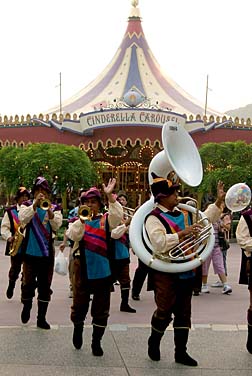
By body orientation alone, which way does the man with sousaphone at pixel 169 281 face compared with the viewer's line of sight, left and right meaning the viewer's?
facing the viewer and to the right of the viewer

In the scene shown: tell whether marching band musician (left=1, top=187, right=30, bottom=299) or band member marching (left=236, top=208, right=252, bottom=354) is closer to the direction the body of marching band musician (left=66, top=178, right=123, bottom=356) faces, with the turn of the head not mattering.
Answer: the band member marching

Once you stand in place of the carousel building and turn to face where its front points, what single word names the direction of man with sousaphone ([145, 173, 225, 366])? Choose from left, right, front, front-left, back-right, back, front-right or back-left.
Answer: front

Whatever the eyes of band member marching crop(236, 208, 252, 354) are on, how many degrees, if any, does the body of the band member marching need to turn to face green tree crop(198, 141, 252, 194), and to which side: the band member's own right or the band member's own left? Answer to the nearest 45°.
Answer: approximately 135° to the band member's own left

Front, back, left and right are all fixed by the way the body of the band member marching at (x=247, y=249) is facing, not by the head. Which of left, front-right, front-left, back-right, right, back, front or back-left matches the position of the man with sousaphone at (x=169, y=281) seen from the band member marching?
right

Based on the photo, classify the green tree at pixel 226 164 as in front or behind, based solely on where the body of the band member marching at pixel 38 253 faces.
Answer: behind

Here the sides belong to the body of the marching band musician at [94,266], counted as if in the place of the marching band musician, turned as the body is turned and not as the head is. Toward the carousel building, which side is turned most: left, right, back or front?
back

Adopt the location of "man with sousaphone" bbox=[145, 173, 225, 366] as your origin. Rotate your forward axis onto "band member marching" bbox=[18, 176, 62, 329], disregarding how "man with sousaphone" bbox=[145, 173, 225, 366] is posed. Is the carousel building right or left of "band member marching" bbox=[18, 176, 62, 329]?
right

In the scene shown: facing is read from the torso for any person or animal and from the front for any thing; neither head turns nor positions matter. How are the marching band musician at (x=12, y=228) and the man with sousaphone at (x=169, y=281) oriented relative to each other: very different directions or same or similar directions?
same or similar directions

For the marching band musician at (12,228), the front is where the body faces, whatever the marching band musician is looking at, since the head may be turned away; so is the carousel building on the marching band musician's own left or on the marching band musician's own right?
on the marching band musician's own left

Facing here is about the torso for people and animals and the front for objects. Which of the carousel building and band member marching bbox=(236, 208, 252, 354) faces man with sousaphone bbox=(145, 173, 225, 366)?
the carousel building

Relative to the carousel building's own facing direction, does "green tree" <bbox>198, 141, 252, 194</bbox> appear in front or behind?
in front

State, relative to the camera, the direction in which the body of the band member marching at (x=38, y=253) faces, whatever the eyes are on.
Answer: toward the camera

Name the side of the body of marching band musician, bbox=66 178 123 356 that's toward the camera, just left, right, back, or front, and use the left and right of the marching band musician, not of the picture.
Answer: front

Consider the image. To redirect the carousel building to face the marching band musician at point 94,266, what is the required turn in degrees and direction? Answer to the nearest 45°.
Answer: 0° — it already faces them

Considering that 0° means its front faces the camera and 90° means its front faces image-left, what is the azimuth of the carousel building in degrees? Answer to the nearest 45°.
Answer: approximately 0°

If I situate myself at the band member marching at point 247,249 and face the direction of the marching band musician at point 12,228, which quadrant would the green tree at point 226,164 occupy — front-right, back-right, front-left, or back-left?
front-right
